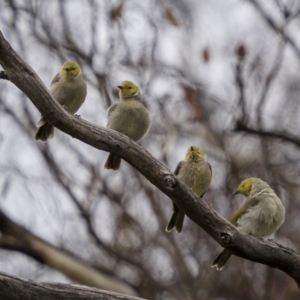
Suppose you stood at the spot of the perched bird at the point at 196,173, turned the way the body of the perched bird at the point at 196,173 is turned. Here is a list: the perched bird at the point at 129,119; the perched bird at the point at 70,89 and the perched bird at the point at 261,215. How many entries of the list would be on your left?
1

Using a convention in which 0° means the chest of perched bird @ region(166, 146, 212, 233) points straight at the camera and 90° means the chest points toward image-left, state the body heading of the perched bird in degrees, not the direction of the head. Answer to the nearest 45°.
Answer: approximately 0°

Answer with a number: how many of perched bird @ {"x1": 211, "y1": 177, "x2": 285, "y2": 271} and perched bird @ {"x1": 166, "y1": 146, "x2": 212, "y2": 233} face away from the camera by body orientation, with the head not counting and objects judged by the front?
0

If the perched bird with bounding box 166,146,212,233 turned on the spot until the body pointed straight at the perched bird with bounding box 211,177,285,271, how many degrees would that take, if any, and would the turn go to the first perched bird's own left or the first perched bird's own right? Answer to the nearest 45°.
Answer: approximately 90° to the first perched bird's own left
